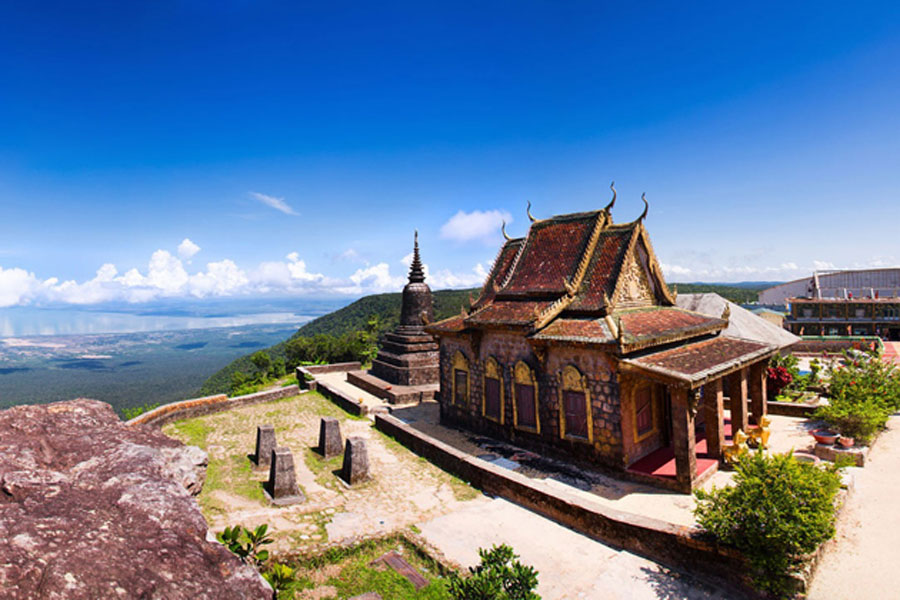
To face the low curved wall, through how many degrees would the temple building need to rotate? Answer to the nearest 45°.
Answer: approximately 135° to its right

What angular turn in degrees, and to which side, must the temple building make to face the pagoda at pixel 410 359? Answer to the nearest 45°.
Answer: approximately 180°

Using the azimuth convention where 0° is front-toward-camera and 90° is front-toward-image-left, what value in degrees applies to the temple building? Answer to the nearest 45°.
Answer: approximately 315°

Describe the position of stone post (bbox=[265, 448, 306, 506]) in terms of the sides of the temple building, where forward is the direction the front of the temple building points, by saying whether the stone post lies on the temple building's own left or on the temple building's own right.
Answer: on the temple building's own right

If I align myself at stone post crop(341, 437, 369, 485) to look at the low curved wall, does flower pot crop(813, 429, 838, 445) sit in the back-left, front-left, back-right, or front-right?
back-right

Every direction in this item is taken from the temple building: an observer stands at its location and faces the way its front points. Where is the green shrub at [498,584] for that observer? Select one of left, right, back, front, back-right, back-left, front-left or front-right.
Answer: front-right

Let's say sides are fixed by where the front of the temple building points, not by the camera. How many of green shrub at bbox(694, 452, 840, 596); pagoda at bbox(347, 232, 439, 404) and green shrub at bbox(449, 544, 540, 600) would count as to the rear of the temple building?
1

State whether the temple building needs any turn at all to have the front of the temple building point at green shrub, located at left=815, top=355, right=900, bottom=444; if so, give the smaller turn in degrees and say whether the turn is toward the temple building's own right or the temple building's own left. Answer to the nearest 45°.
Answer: approximately 90° to the temple building's own left

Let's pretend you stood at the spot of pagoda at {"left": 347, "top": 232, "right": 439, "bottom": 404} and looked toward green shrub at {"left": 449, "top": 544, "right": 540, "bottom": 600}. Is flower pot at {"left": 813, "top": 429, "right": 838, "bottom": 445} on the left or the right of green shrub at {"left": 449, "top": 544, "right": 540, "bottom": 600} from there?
left

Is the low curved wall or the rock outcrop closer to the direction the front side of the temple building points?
the rock outcrop

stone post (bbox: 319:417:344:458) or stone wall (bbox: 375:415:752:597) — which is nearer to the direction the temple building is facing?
the stone wall

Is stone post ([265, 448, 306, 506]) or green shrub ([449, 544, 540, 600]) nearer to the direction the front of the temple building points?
the green shrub

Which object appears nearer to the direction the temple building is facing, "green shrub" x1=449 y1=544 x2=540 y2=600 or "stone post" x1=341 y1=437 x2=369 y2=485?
the green shrub

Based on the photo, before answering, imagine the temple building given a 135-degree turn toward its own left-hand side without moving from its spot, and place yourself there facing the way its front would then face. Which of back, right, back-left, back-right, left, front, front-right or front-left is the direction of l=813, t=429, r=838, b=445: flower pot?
right
